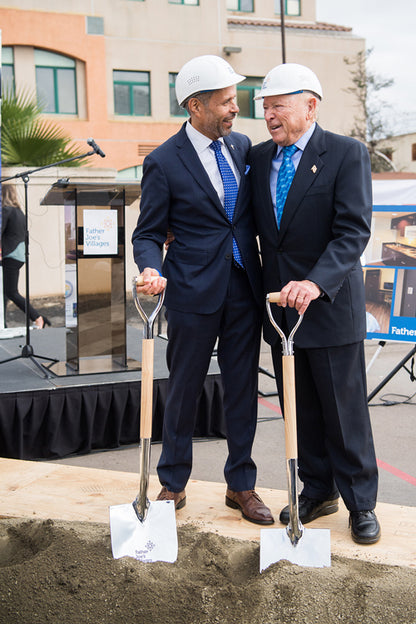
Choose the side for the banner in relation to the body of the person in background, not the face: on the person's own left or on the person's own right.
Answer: on the person's own left

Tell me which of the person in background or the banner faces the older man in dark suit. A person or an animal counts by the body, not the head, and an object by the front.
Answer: the banner

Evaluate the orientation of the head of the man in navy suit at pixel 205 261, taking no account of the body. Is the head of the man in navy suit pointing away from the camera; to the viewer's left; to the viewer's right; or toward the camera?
to the viewer's right

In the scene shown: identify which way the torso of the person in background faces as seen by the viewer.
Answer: to the viewer's left

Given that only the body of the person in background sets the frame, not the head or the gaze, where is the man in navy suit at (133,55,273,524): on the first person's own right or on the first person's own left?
on the first person's own left

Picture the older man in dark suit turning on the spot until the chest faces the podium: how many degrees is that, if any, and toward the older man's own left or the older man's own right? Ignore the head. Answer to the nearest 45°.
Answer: approximately 90° to the older man's own right

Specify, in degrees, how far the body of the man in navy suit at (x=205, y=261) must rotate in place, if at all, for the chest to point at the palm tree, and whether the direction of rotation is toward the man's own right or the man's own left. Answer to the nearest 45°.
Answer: approximately 135° to the man's own left

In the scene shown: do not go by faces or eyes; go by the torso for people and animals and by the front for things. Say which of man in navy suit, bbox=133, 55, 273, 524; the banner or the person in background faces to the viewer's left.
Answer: the person in background

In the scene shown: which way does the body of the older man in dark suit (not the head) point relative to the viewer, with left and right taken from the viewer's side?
facing the viewer and to the left of the viewer

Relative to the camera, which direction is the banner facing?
toward the camera

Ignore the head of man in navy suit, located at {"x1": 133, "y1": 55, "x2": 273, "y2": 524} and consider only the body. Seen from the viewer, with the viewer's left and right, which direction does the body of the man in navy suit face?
facing the viewer and to the right of the viewer

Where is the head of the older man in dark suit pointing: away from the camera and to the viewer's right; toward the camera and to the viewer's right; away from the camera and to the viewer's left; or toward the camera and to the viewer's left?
toward the camera and to the viewer's left
